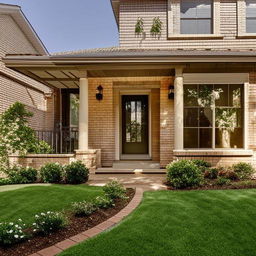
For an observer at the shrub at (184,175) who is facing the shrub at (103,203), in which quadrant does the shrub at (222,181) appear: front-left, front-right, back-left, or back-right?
back-left

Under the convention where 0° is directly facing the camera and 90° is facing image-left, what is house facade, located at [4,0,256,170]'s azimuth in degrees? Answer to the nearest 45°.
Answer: approximately 0°

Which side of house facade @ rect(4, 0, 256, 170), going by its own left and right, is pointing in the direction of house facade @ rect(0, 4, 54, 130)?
right

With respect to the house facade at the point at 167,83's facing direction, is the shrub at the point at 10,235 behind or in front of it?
in front

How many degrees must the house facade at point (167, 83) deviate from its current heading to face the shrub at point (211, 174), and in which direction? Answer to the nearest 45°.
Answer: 0° — it already faces it

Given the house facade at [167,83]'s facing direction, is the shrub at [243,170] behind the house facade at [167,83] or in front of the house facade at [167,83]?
in front

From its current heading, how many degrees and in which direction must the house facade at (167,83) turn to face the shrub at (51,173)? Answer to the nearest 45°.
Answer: approximately 45° to its right

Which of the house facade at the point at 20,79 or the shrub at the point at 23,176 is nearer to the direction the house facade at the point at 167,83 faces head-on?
the shrub
